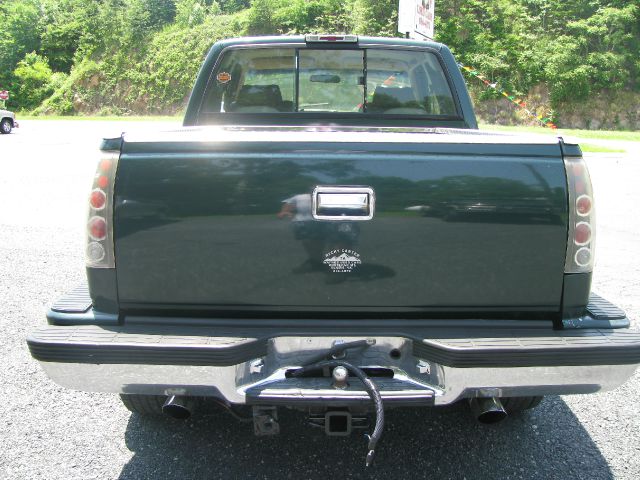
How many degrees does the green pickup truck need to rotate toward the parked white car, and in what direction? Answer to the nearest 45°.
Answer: approximately 45° to its left

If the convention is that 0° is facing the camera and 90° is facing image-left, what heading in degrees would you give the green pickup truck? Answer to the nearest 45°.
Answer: approximately 180°

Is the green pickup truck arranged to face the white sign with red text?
yes

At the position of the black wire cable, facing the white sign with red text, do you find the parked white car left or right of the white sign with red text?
left
